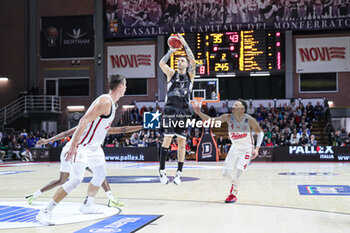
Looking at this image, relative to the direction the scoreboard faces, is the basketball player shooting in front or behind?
in front

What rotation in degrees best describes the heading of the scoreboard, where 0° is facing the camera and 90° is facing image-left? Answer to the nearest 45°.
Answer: approximately 0°

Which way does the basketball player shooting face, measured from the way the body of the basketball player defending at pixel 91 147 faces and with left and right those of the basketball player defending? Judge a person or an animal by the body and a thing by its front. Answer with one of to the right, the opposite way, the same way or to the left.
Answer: to the right

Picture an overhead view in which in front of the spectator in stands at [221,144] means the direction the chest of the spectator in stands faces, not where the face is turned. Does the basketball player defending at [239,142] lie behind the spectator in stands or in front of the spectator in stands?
in front

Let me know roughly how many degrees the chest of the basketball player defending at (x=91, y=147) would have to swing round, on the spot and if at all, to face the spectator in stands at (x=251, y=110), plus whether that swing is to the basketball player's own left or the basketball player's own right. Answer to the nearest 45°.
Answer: approximately 45° to the basketball player's own left

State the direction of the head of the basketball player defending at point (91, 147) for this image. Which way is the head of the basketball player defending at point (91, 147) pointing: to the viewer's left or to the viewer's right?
to the viewer's right

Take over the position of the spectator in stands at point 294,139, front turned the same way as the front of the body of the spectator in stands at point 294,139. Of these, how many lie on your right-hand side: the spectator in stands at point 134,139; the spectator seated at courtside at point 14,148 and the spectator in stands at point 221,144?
3

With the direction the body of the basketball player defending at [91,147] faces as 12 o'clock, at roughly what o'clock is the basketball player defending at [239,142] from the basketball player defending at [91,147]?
the basketball player defending at [239,142] is roughly at 11 o'clock from the basketball player defending at [91,147].

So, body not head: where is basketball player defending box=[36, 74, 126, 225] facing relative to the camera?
to the viewer's right

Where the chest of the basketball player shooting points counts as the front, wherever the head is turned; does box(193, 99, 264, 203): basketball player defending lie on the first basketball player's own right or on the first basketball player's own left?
on the first basketball player's own left

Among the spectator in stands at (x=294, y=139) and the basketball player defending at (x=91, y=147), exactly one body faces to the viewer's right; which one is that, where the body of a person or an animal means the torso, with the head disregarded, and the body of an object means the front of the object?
the basketball player defending
